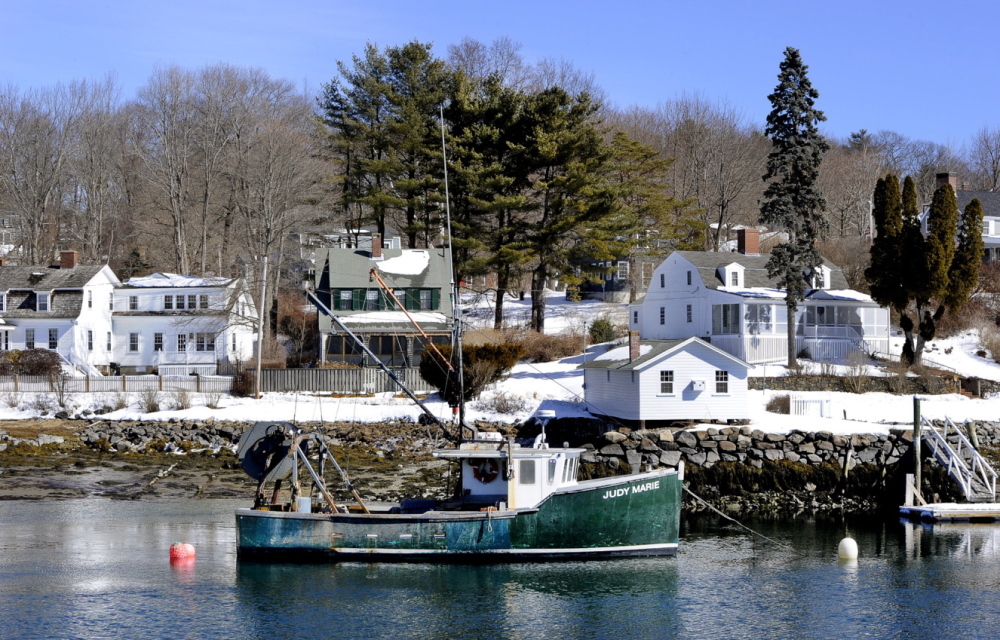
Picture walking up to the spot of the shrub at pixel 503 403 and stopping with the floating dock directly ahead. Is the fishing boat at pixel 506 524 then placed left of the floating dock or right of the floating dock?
right

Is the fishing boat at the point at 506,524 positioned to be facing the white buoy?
yes

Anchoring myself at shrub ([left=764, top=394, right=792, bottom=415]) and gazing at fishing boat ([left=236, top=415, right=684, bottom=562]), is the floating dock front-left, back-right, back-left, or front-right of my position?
front-left

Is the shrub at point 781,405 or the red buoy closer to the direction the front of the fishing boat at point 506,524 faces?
the shrub

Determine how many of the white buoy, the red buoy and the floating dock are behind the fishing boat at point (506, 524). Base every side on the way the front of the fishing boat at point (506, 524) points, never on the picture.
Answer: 1

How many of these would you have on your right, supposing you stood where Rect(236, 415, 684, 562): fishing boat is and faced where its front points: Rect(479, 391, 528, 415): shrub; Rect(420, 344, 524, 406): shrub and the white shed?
0

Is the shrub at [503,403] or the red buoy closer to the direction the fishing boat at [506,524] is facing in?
the shrub

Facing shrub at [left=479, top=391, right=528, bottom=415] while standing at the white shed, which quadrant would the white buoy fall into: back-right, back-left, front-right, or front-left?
back-left

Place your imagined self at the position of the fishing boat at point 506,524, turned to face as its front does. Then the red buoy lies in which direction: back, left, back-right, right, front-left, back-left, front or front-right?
back

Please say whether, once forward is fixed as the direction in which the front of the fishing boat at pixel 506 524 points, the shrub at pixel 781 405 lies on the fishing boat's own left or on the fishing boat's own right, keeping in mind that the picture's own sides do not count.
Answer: on the fishing boat's own left

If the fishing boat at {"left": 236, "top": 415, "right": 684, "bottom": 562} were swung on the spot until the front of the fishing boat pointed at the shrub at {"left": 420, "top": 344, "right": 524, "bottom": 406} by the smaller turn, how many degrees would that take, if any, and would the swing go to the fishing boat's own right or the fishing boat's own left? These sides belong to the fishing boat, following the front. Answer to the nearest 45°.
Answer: approximately 90° to the fishing boat's own left

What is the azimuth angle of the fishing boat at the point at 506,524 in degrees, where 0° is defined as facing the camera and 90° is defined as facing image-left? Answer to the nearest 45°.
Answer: approximately 270°

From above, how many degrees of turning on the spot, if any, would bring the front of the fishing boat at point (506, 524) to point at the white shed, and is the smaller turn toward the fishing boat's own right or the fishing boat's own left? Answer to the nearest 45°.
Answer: approximately 45° to the fishing boat's own left

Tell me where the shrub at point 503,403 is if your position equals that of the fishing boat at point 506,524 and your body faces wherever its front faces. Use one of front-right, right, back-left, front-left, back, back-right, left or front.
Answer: left

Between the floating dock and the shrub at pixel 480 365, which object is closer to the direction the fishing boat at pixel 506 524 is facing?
the floating dock
